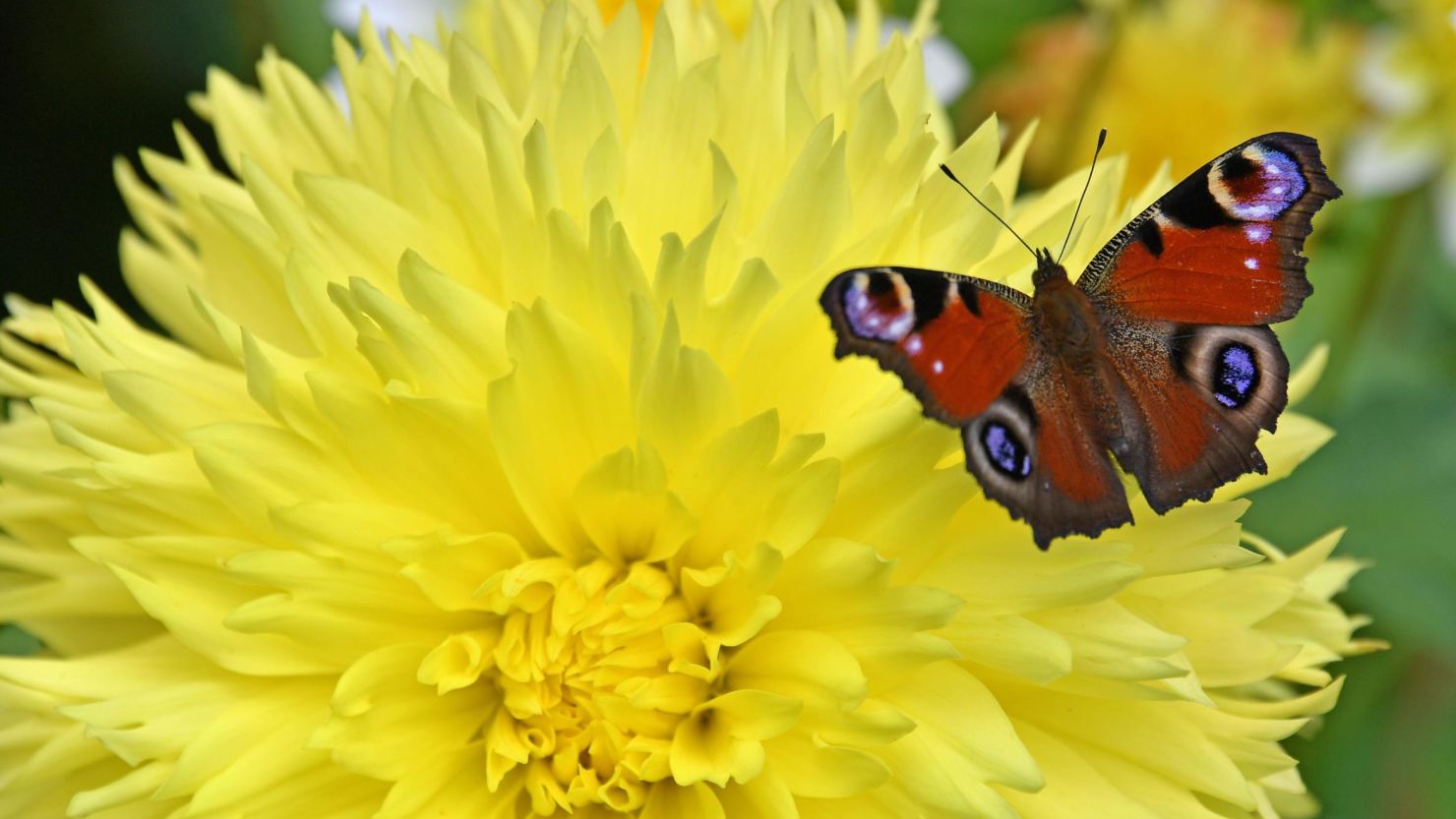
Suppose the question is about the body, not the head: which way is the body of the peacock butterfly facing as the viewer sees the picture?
away from the camera

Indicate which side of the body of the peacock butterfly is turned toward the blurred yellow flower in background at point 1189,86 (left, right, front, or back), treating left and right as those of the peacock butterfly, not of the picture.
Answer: front

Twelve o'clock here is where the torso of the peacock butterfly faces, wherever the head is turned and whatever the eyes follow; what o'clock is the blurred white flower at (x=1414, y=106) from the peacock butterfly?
The blurred white flower is roughly at 1 o'clock from the peacock butterfly.
